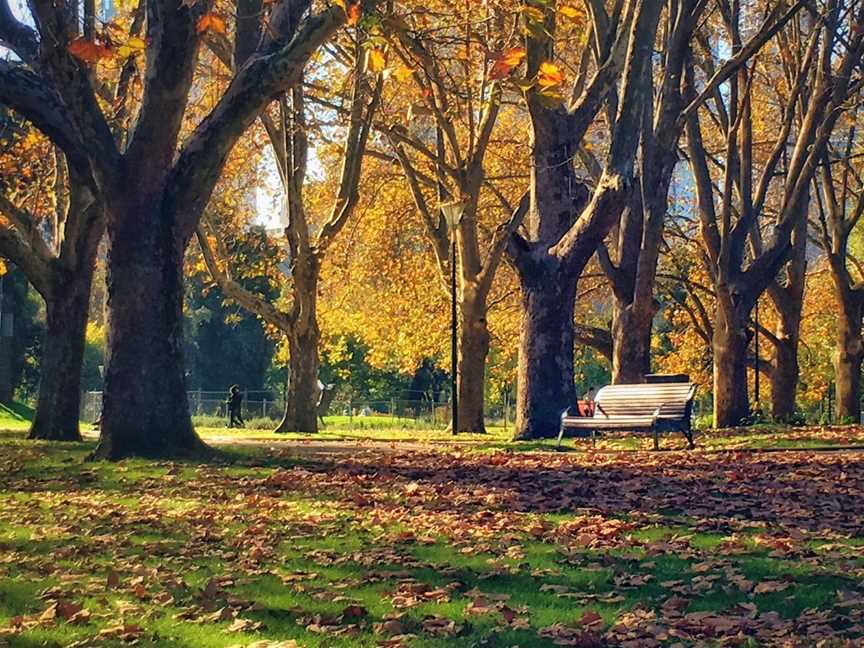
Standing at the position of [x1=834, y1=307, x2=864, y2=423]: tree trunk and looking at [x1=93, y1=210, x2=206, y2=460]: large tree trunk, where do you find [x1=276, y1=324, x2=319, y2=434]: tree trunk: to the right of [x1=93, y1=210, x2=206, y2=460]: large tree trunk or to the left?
right

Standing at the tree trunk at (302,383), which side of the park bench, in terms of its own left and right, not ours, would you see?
right

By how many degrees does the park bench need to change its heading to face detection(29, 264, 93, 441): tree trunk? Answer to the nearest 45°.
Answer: approximately 45° to its right

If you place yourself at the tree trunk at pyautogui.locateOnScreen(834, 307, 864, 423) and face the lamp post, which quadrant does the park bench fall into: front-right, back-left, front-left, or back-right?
front-left

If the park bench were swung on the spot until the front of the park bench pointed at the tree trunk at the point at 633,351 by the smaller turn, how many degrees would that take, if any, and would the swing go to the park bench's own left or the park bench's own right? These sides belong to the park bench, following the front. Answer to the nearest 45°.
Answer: approximately 135° to the park bench's own right

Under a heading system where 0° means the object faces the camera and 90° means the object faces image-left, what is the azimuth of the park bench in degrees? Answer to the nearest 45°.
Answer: approximately 45°

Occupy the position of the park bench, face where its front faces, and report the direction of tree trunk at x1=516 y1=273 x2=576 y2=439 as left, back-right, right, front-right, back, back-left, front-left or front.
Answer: right

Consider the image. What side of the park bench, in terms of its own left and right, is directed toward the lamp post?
right

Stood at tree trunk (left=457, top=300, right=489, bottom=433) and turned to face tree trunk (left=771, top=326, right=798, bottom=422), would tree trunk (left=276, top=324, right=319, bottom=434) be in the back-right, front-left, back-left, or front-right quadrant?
back-left

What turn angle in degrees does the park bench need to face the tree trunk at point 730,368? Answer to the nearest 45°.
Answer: approximately 135° to its right
